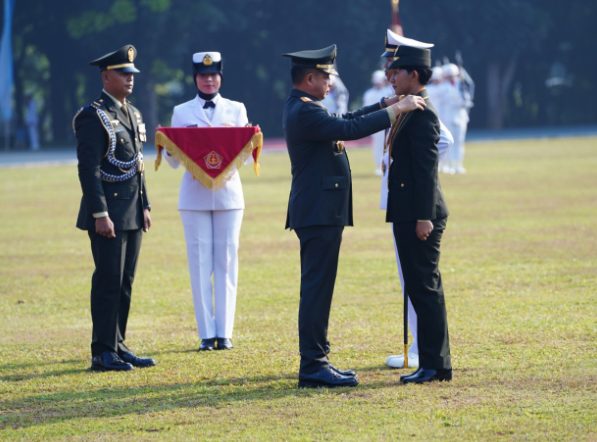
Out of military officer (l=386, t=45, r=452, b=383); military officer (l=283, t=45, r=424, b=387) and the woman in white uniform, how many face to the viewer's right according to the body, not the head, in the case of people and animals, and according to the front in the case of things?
1

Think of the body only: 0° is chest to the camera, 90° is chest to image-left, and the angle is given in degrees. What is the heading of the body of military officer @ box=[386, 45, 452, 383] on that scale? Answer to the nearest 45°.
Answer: approximately 90°

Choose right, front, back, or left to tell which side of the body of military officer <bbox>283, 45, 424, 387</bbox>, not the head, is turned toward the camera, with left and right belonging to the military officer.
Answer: right

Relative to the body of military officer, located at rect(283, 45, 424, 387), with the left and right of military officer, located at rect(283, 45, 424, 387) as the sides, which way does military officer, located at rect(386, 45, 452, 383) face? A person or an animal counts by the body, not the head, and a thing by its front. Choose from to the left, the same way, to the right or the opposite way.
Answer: the opposite way

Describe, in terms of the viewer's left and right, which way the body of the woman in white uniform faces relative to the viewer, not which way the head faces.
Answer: facing the viewer

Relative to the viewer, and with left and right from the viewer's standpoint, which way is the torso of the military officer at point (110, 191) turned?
facing the viewer and to the right of the viewer

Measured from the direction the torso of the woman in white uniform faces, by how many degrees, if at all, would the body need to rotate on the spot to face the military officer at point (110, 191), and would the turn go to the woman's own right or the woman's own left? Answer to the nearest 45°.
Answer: approximately 45° to the woman's own right

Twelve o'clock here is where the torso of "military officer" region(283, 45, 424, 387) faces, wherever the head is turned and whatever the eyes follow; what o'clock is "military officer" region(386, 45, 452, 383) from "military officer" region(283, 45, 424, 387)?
"military officer" region(386, 45, 452, 383) is roughly at 12 o'clock from "military officer" region(283, 45, 424, 387).

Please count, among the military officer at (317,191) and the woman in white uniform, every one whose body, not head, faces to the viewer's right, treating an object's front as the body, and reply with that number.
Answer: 1

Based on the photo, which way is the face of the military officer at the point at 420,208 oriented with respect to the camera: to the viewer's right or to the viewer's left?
to the viewer's left

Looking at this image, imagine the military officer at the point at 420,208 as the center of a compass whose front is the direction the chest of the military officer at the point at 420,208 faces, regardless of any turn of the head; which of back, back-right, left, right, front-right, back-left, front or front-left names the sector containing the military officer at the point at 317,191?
front

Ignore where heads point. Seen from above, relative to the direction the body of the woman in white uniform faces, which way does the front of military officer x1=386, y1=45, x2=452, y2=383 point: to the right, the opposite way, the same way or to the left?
to the right
